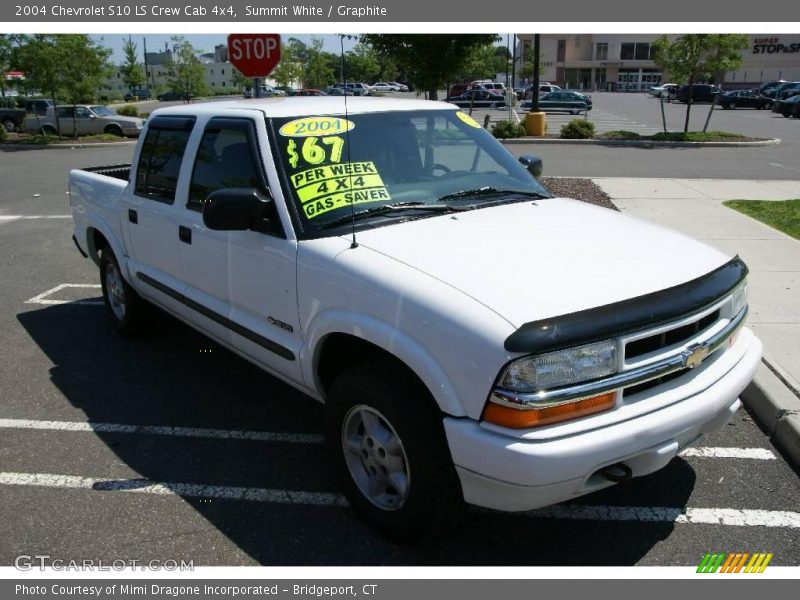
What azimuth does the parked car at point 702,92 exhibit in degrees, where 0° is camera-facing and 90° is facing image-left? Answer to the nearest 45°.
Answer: approximately 270°

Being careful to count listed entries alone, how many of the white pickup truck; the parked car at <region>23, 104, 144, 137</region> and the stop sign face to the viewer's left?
0

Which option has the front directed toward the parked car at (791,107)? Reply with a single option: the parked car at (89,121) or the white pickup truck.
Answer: the parked car at (89,121)

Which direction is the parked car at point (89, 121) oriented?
to the viewer's right

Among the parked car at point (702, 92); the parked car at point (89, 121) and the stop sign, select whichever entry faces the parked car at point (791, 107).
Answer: the parked car at point (89, 121)

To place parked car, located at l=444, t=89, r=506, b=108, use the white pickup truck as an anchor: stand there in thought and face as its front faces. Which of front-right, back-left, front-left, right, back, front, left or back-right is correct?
back-left

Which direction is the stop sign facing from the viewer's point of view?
toward the camera

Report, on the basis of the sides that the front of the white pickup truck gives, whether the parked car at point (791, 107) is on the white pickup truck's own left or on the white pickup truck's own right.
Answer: on the white pickup truck's own left

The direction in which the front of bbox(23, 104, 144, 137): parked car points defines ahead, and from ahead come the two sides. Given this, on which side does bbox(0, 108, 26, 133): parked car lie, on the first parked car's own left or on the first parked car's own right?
on the first parked car's own left

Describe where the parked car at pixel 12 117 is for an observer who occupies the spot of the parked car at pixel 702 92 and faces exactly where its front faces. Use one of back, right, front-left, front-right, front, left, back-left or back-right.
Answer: front-left

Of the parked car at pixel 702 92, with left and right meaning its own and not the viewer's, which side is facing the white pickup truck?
left

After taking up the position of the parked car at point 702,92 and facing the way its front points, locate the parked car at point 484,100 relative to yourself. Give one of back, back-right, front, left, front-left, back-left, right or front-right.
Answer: front-left
